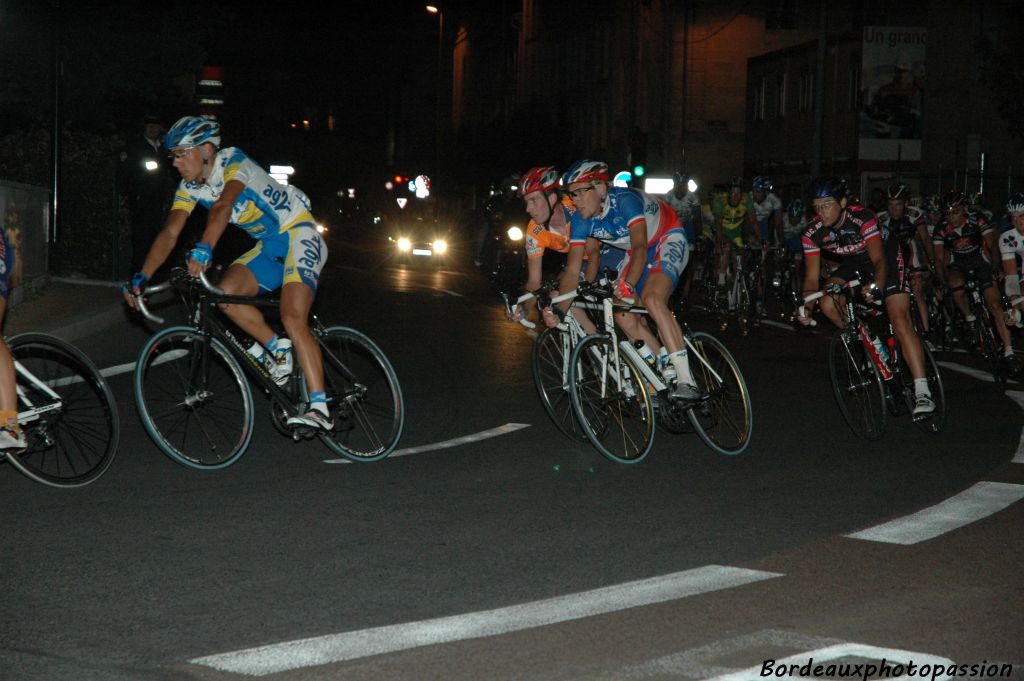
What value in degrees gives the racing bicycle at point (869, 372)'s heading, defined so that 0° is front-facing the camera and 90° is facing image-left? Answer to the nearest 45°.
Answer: approximately 45°

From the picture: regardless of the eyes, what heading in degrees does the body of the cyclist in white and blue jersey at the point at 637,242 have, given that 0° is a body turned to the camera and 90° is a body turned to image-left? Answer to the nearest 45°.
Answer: approximately 45°

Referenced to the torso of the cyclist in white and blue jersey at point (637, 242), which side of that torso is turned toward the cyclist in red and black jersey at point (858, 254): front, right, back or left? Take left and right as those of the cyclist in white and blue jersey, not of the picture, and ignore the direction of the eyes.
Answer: back

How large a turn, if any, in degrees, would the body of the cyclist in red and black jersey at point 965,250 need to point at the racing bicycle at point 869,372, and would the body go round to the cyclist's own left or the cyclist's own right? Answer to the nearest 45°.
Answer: approximately 45° to the cyclist's own left

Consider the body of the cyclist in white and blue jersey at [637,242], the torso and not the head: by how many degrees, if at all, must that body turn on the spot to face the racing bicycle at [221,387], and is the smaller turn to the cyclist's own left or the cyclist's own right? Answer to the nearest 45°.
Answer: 0° — they already face it

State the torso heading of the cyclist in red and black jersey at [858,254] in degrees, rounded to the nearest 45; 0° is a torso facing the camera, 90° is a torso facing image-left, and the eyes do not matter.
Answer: approximately 45°

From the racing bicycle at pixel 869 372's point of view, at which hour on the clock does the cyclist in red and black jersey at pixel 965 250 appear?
The cyclist in red and black jersey is roughly at 5 o'clock from the racing bicycle.

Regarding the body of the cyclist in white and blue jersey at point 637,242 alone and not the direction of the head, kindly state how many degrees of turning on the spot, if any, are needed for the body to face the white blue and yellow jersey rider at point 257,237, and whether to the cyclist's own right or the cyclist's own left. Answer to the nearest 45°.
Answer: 0° — they already face them
